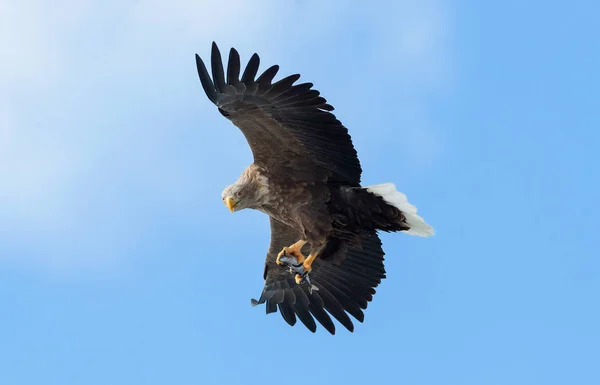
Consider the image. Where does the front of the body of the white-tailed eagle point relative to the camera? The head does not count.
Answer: to the viewer's left
